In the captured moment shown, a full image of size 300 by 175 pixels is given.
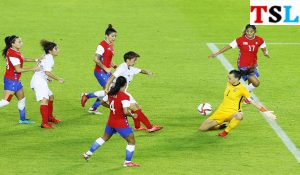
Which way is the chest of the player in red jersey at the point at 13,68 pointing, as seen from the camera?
to the viewer's right

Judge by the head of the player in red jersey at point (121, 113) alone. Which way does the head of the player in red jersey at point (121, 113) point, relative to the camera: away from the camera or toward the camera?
away from the camera

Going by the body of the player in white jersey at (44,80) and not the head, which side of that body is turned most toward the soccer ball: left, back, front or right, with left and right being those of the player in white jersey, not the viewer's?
front

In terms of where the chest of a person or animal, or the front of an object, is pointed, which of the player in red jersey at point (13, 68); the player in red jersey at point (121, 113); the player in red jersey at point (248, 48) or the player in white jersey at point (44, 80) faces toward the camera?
the player in red jersey at point (248, 48)

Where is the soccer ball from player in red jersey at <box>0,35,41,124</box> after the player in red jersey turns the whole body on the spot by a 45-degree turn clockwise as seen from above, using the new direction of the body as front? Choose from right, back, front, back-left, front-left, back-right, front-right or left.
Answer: front-left

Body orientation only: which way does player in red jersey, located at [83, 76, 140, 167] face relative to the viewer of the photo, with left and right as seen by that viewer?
facing away from the viewer and to the right of the viewer

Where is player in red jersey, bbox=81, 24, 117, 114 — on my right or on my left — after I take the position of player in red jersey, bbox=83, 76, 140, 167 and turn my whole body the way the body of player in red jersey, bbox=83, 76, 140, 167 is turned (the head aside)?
on my left

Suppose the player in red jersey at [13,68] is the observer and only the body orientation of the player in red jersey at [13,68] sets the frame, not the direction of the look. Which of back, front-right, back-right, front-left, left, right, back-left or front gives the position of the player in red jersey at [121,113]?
front-right

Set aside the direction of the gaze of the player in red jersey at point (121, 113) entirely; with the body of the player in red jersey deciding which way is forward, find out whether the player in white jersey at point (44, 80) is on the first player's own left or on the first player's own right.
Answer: on the first player's own left

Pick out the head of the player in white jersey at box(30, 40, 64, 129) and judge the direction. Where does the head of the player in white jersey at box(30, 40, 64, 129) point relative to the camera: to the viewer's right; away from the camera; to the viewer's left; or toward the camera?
to the viewer's right

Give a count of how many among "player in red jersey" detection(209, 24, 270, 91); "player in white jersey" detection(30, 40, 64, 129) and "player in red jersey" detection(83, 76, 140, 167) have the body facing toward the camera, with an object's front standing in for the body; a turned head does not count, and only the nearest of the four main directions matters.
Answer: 1

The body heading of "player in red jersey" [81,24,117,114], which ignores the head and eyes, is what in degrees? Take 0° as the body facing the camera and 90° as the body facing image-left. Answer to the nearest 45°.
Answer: approximately 315°

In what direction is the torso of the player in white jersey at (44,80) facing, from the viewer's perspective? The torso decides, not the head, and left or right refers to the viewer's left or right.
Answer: facing to the right of the viewer

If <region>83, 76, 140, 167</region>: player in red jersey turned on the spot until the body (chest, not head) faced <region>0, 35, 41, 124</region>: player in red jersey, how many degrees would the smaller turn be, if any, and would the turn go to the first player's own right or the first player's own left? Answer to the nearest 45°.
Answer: approximately 90° to the first player's own left

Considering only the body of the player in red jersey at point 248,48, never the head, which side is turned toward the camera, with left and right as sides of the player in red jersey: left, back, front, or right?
front

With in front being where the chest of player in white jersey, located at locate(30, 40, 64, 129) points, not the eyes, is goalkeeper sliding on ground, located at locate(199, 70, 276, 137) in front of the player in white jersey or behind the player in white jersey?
in front

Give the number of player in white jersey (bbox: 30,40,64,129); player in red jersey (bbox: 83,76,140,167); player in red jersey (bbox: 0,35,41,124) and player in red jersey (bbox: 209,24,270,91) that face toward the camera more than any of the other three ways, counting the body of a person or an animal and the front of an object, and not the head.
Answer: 1
